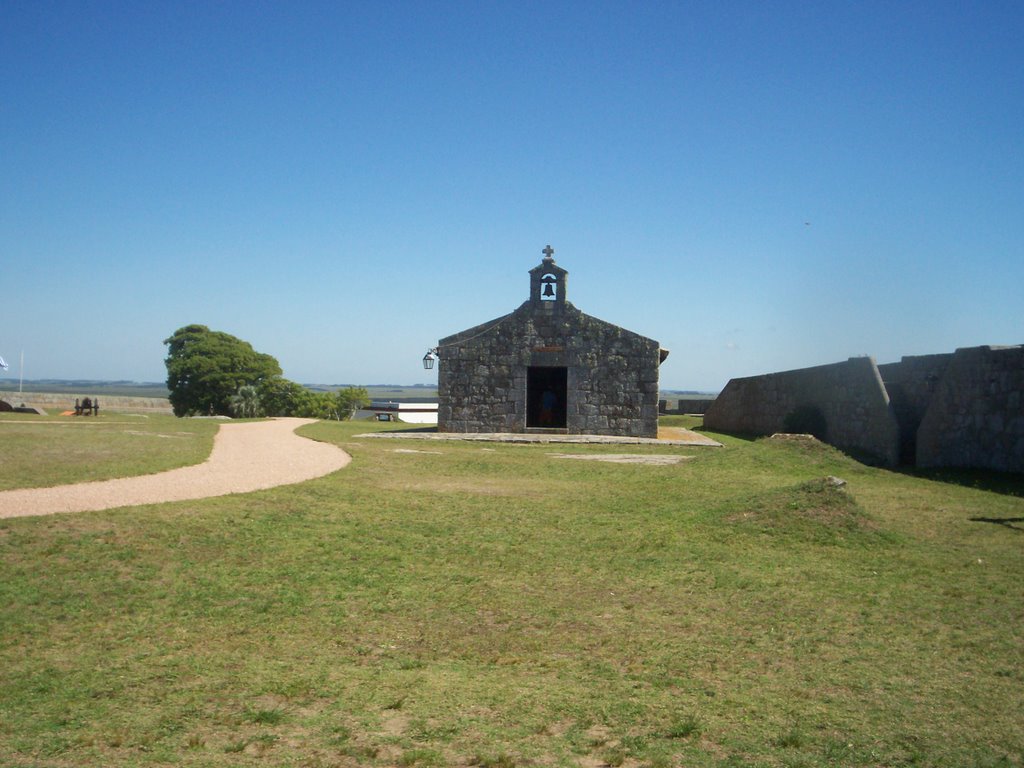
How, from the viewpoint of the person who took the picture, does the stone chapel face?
facing the viewer

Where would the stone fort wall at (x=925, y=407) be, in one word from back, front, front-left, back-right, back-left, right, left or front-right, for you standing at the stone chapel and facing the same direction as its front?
front-left

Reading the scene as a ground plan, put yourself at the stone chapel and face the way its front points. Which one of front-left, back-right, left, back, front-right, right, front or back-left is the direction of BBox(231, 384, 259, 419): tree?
back-right

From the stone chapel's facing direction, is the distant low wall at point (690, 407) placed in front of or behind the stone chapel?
behind

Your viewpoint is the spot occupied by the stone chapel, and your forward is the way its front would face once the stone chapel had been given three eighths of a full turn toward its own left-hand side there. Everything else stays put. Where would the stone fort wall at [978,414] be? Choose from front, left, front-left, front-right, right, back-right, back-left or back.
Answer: right

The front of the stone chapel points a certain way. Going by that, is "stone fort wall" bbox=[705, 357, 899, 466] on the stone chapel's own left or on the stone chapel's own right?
on the stone chapel's own left

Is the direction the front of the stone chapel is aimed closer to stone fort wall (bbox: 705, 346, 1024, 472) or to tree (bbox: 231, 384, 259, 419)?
the stone fort wall

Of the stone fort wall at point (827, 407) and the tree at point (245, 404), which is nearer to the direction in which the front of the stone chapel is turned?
the stone fort wall
